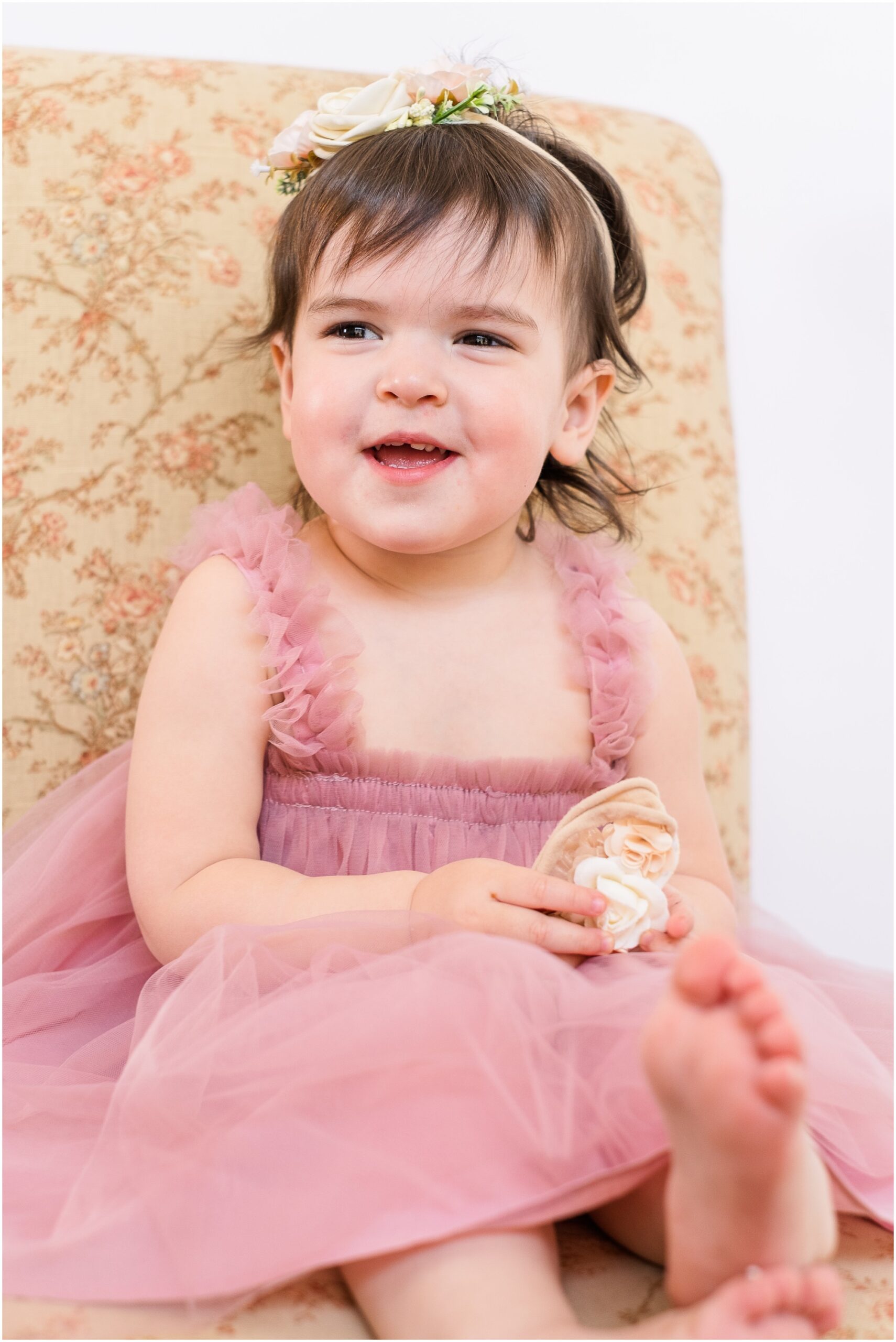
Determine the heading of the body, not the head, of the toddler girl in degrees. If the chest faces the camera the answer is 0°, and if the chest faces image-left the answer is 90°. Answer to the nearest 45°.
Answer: approximately 315°
